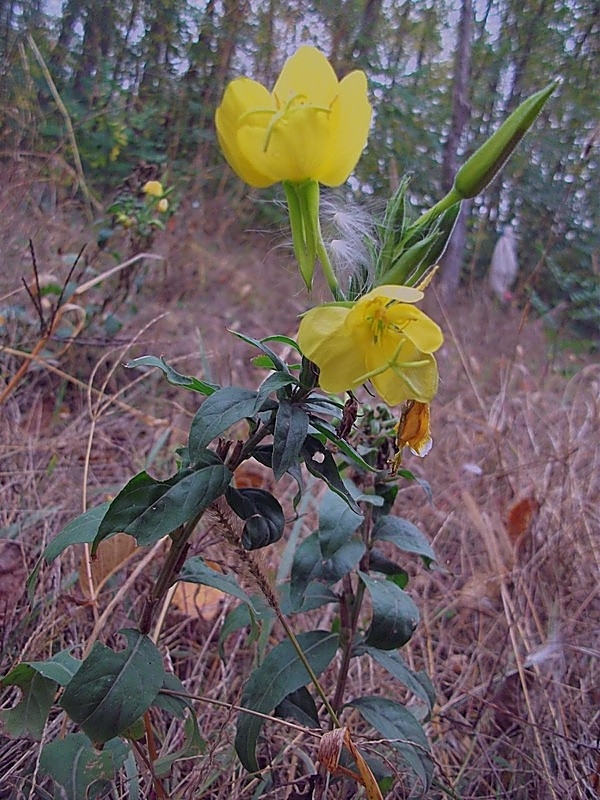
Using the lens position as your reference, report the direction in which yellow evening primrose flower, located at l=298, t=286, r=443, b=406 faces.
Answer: facing the viewer

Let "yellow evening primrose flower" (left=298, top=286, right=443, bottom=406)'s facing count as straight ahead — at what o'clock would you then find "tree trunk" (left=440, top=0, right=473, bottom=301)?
The tree trunk is roughly at 6 o'clock from the yellow evening primrose flower.
